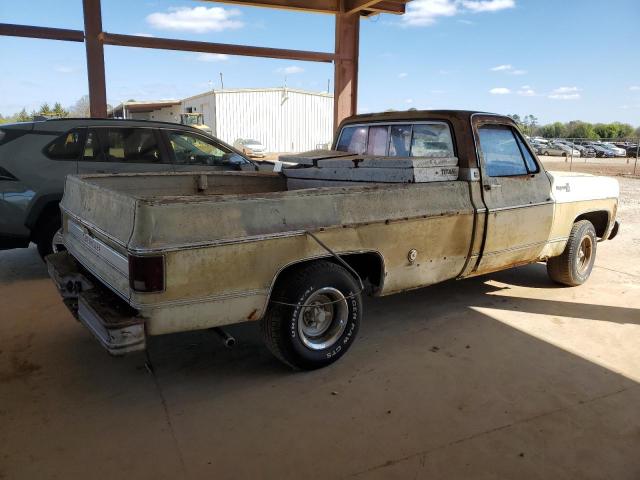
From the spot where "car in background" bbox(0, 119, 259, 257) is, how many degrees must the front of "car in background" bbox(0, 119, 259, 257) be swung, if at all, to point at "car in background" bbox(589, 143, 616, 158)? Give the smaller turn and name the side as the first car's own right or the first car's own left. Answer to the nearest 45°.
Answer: approximately 45° to the first car's own left

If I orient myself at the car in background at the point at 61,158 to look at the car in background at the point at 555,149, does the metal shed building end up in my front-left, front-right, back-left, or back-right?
front-left

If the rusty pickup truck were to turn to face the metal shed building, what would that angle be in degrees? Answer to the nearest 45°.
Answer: approximately 45° to its left

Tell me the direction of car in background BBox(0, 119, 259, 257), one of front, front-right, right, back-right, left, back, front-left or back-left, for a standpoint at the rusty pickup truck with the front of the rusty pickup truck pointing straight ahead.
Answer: left

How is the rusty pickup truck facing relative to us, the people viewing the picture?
facing away from the viewer and to the right of the viewer

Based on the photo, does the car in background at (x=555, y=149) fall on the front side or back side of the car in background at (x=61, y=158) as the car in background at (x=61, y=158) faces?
on the front side

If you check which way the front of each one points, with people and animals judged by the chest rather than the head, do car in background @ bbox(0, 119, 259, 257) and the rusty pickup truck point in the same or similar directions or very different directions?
same or similar directions

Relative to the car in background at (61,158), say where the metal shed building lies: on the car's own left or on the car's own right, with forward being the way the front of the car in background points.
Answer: on the car's own left

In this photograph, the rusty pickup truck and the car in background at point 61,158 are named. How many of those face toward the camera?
0

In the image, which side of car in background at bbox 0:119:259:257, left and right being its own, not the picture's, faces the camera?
right

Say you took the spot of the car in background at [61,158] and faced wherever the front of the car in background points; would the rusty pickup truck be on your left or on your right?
on your right

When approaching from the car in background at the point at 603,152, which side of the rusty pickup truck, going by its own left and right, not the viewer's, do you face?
front
